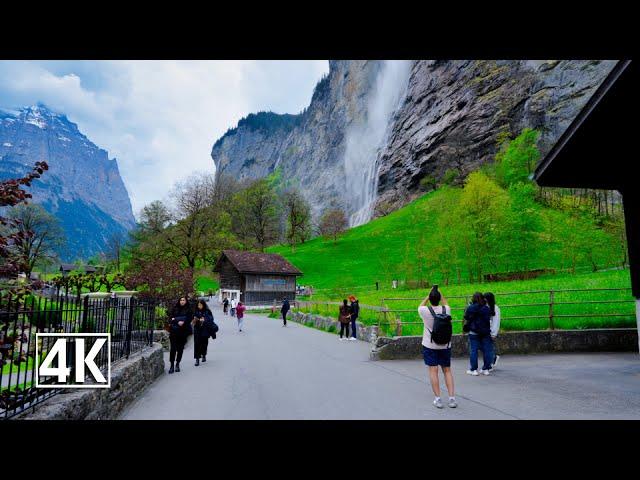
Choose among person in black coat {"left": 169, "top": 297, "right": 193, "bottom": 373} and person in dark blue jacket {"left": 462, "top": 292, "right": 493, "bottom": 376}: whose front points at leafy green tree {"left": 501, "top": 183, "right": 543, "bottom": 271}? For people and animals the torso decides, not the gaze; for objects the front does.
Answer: person in dark blue jacket {"left": 462, "top": 292, "right": 493, "bottom": 376}

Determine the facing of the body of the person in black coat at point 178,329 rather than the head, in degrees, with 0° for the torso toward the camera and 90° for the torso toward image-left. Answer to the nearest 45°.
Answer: approximately 0°

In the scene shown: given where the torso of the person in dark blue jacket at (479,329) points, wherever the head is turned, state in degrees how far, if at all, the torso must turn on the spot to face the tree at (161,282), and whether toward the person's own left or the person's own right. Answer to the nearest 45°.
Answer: approximately 90° to the person's own left

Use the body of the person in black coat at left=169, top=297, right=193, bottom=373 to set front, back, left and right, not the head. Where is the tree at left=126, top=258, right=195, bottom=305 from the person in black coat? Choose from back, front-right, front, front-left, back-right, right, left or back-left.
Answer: back

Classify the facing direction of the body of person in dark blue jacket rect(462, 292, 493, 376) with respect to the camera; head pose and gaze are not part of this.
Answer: away from the camera

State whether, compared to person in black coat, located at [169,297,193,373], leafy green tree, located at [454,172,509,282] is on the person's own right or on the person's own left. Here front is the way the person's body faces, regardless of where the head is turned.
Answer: on the person's own left

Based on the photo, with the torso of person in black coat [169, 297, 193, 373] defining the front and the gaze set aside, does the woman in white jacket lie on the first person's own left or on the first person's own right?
on the first person's own left

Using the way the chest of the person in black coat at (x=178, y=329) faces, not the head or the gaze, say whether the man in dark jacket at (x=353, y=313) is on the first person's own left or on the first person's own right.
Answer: on the first person's own left

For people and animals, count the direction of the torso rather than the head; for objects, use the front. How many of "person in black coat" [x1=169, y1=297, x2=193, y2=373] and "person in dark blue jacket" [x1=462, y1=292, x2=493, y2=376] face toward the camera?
1

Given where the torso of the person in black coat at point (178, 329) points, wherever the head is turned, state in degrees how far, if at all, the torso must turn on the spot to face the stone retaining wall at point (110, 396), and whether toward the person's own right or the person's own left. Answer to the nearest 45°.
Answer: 0° — they already face it

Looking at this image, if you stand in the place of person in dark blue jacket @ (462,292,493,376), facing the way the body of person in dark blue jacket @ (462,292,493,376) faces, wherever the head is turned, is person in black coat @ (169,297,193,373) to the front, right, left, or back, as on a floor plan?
left

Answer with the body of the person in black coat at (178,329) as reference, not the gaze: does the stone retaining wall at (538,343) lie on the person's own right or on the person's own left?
on the person's own left

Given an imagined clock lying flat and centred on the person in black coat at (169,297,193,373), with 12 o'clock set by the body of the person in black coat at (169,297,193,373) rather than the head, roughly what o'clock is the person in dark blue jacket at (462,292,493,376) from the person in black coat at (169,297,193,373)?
the person in dark blue jacket at (462,292,493,376) is roughly at 10 o'clock from the person in black coat at (169,297,193,373).

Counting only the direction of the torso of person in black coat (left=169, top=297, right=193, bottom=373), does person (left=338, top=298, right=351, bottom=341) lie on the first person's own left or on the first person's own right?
on the first person's own left

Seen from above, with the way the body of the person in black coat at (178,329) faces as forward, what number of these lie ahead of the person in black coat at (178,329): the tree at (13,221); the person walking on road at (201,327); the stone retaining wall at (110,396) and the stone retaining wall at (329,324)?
2
